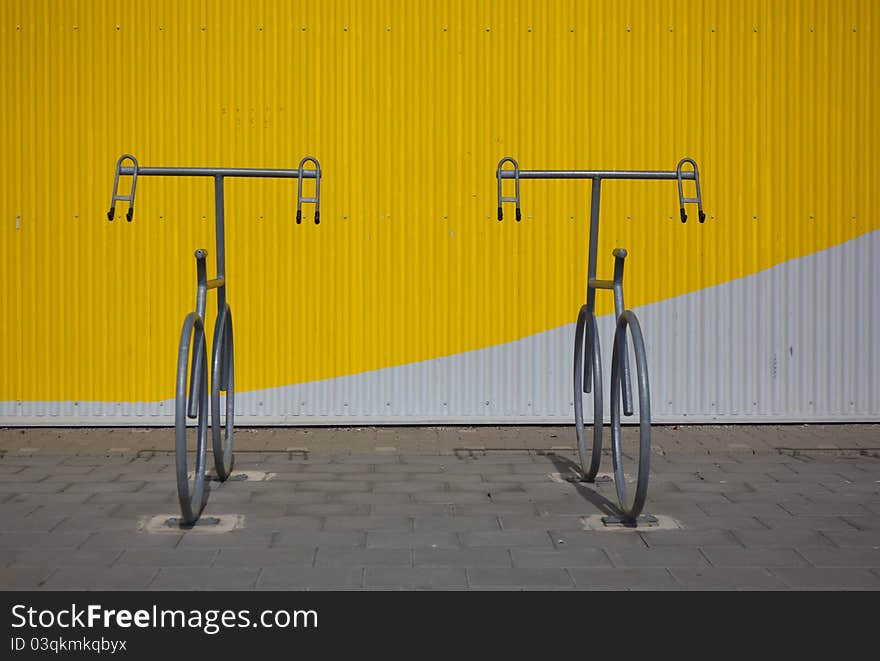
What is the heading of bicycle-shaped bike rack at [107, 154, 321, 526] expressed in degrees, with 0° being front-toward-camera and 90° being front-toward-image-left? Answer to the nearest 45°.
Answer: approximately 180°

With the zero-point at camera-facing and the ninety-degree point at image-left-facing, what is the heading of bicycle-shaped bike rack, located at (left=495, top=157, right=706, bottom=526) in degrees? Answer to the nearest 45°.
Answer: approximately 180°

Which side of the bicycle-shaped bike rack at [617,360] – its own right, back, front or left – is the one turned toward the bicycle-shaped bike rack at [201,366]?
left

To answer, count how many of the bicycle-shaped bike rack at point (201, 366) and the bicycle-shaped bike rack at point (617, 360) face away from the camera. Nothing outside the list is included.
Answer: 2

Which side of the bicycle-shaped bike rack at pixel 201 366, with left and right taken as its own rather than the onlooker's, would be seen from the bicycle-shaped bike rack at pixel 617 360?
right
